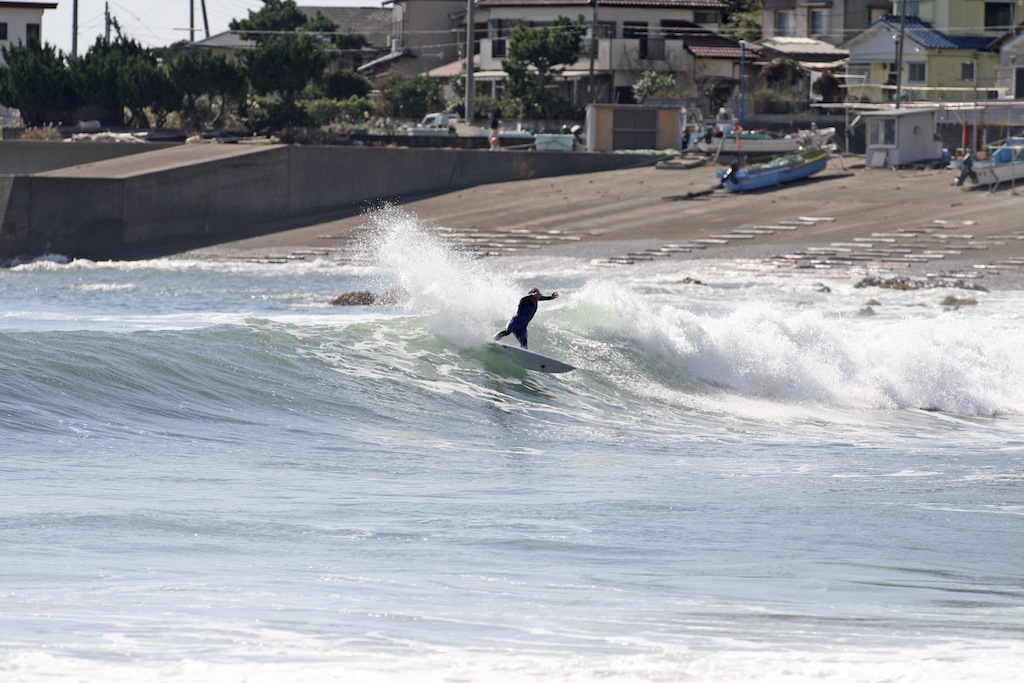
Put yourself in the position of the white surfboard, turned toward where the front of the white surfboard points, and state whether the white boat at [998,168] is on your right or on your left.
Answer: on your left

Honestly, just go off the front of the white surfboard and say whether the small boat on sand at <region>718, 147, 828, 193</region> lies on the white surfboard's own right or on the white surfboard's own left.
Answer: on the white surfboard's own left

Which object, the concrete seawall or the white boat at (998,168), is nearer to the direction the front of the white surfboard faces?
the white boat

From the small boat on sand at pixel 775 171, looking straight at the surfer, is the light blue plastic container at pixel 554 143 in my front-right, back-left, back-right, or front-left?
back-right

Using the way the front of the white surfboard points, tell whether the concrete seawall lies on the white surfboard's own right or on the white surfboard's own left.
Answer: on the white surfboard's own left

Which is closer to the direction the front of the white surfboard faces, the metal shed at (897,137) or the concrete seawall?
the metal shed

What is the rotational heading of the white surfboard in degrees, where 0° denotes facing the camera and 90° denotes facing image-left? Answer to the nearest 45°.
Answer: approximately 270°

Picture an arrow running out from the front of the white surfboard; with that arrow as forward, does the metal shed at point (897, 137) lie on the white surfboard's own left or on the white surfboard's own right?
on the white surfboard's own left
